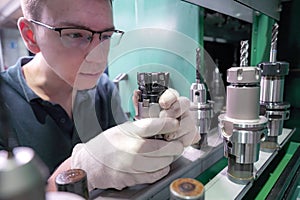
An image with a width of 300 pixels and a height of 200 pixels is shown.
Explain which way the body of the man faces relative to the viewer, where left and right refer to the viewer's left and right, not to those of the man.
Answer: facing the viewer and to the right of the viewer

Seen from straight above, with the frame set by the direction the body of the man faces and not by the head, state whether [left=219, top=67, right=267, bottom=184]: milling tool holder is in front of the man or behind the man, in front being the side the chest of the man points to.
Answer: in front

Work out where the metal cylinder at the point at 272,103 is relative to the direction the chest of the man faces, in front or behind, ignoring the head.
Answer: in front
